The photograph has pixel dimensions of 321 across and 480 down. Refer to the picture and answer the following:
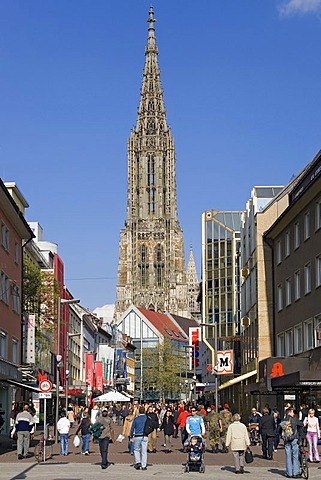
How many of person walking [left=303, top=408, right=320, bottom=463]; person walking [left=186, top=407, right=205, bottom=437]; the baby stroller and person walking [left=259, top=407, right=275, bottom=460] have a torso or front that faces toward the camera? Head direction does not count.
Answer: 3

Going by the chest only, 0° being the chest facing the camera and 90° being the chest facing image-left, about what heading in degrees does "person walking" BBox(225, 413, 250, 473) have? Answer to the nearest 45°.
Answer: approximately 180°
